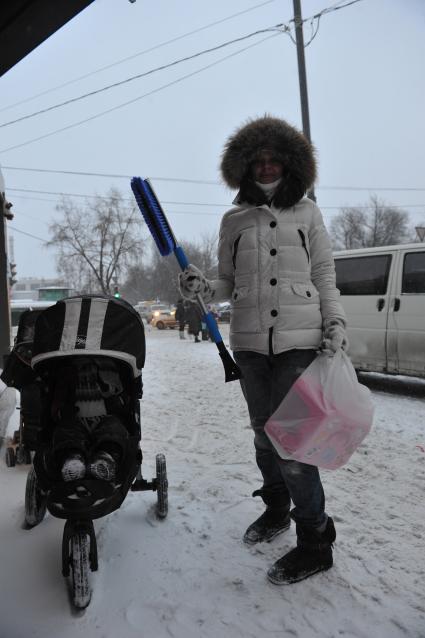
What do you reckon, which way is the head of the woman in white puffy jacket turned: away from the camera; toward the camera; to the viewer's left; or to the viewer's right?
toward the camera

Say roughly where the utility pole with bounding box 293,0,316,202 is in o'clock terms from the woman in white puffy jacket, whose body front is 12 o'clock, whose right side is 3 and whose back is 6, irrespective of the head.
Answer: The utility pole is roughly at 6 o'clock from the woman in white puffy jacket.

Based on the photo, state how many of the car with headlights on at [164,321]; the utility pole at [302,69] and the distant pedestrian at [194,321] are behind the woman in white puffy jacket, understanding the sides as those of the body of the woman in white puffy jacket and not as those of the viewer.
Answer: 3

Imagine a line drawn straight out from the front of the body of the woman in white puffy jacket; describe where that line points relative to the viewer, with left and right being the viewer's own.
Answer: facing the viewer

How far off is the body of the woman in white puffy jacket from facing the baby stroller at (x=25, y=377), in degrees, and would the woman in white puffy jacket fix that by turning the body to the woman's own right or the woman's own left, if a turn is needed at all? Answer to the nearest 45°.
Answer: approximately 90° to the woman's own right

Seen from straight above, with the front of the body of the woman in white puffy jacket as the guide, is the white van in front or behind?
behind

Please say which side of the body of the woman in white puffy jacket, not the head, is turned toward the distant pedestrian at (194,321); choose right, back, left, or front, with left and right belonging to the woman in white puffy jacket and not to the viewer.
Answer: back

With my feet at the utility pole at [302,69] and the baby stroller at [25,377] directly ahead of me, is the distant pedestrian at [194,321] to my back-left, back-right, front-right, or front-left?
back-right
